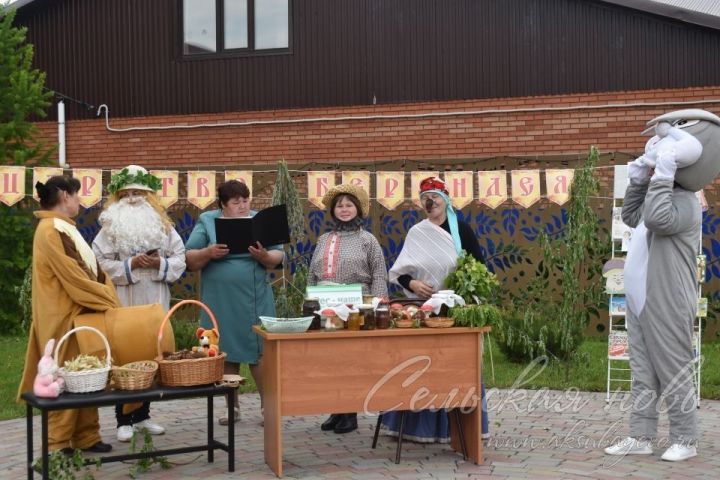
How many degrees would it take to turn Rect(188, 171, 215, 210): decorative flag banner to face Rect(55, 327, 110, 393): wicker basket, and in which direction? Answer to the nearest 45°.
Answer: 0° — it already faces it

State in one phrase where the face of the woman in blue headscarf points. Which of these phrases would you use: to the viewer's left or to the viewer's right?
to the viewer's left

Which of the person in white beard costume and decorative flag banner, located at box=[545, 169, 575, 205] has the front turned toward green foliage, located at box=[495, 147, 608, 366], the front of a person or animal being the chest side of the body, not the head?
the decorative flag banner

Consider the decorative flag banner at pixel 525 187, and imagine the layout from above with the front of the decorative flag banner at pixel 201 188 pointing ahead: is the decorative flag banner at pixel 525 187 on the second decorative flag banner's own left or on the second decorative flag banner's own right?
on the second decorative flag banner's own left

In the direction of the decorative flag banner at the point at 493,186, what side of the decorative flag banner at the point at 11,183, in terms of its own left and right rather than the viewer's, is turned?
left

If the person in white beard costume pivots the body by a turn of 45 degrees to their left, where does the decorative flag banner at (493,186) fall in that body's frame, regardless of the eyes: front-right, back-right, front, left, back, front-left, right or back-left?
left

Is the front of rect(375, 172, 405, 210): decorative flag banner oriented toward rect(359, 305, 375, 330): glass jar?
yes

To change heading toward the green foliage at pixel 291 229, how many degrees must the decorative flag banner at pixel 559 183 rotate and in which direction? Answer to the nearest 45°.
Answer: approximately 45° to its right
